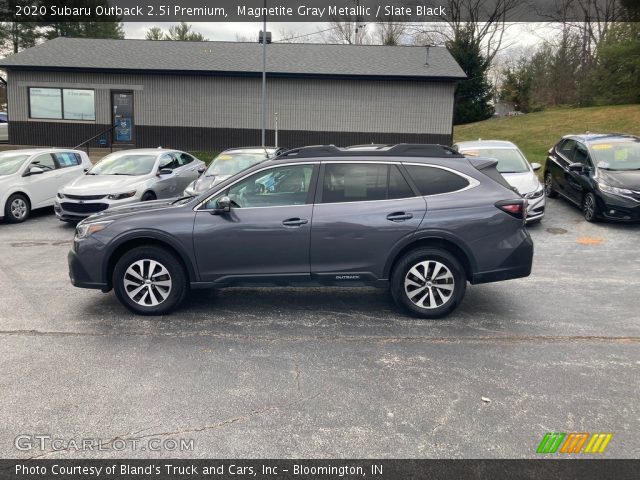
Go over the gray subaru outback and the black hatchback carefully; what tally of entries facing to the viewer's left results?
1

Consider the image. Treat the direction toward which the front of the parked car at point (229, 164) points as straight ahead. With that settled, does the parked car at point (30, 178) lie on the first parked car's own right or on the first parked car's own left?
on the first parked car's own right

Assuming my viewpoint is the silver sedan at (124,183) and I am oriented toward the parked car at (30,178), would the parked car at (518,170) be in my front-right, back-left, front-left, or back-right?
back-right

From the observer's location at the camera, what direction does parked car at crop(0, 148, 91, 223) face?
facing the viewer and to the left of the viewer

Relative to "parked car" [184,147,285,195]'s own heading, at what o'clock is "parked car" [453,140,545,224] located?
"parked car" [453,140,545,224] is roughly at 8 o'clock from "parked car" [184,147,285,195].

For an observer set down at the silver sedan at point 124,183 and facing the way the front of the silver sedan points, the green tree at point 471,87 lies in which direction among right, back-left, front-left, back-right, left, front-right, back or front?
back

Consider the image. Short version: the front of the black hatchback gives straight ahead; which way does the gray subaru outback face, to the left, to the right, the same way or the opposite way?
to the right

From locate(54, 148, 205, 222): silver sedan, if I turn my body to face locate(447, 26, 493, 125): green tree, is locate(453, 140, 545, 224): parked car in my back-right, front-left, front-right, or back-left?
front-right

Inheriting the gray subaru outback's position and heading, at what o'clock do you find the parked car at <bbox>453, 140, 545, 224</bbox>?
The parked car is roughly at 4 o'clock from the gray subaru outback.

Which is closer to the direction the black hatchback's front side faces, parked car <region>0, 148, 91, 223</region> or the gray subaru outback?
the gray subaru outback

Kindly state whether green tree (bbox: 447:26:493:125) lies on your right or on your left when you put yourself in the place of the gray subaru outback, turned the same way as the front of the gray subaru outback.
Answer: on your right

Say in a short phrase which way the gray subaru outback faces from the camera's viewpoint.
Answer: facing to the left of the viewer

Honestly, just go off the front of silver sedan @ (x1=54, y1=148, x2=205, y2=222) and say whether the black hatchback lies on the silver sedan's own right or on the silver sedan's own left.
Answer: on the silver sedan's own left

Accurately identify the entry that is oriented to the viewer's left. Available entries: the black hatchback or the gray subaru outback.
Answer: the gray subaru outback
